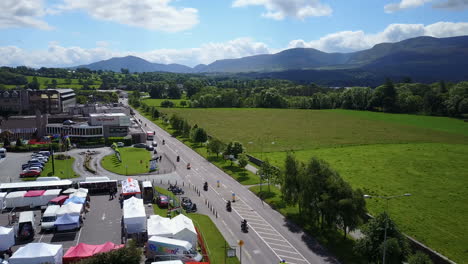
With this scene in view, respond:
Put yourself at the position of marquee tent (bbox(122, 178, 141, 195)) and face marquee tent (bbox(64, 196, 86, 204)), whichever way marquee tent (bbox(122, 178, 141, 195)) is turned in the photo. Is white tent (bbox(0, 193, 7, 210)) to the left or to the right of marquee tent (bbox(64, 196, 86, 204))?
right

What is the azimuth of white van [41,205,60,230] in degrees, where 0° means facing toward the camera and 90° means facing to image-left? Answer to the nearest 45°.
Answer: approximately 0°

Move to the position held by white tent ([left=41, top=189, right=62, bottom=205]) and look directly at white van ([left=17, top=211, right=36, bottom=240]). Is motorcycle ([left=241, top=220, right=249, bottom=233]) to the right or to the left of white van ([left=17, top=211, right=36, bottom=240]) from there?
left

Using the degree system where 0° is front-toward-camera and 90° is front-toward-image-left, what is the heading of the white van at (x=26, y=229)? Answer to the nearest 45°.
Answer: approximately 180°

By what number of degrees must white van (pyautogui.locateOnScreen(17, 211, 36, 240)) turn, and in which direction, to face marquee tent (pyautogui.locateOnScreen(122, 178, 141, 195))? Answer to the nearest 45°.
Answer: approximately 45° to its right

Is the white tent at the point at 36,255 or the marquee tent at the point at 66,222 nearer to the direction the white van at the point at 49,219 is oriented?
the white tent

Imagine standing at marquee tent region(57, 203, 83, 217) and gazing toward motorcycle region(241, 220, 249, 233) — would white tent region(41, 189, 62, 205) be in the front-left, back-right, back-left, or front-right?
back-left
